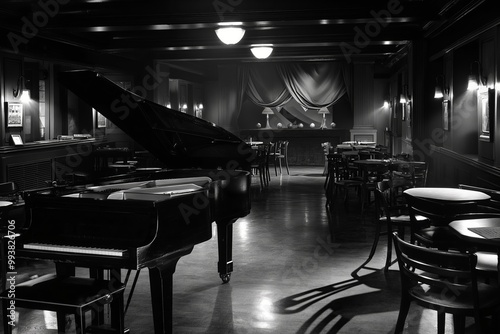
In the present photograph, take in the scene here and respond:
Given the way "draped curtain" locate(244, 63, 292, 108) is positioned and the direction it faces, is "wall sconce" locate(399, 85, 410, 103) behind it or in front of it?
in front

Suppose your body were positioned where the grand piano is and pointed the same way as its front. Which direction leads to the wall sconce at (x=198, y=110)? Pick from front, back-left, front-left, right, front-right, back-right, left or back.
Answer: back-right

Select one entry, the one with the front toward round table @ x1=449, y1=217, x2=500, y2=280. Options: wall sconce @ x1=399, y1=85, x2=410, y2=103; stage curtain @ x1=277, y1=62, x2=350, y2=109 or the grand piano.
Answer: the stage curtain

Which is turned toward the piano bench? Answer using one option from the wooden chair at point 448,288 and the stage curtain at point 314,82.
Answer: the stage curtain

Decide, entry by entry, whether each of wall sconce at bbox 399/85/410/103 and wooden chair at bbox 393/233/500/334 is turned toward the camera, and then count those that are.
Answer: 0

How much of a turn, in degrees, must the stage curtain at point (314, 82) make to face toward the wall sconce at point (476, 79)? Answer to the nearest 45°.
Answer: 0° — it already faces it

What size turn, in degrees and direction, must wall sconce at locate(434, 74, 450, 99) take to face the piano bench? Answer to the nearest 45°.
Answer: approximately 45° to its left

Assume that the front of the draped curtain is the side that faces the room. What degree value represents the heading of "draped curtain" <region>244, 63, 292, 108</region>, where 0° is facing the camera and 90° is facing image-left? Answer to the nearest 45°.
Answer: approximately 0°

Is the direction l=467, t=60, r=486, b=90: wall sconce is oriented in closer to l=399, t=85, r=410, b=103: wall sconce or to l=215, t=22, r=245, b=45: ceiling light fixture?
the ceiling light fixture

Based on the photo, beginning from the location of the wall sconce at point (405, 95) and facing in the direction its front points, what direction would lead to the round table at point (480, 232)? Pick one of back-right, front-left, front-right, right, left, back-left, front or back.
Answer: left

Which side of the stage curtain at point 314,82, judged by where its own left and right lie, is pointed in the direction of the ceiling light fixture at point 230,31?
front

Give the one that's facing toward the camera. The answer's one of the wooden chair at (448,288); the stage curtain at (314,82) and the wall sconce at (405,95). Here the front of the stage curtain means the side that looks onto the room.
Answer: the stage curtain

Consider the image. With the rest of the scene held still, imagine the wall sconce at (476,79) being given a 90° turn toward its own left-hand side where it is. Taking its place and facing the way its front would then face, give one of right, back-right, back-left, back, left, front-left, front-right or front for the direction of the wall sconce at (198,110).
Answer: back

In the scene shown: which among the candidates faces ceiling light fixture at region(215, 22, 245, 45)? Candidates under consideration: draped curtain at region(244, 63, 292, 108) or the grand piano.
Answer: the draped curtain

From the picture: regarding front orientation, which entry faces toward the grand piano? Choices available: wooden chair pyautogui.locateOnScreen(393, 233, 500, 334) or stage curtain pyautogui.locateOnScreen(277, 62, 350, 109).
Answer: the stage curtain

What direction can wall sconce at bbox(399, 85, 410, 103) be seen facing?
to the viewer's left

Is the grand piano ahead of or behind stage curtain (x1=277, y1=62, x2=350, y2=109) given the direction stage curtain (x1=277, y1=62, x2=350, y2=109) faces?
ahead

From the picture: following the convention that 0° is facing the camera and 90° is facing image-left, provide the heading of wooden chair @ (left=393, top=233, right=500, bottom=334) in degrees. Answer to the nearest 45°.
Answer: approximately 225°
